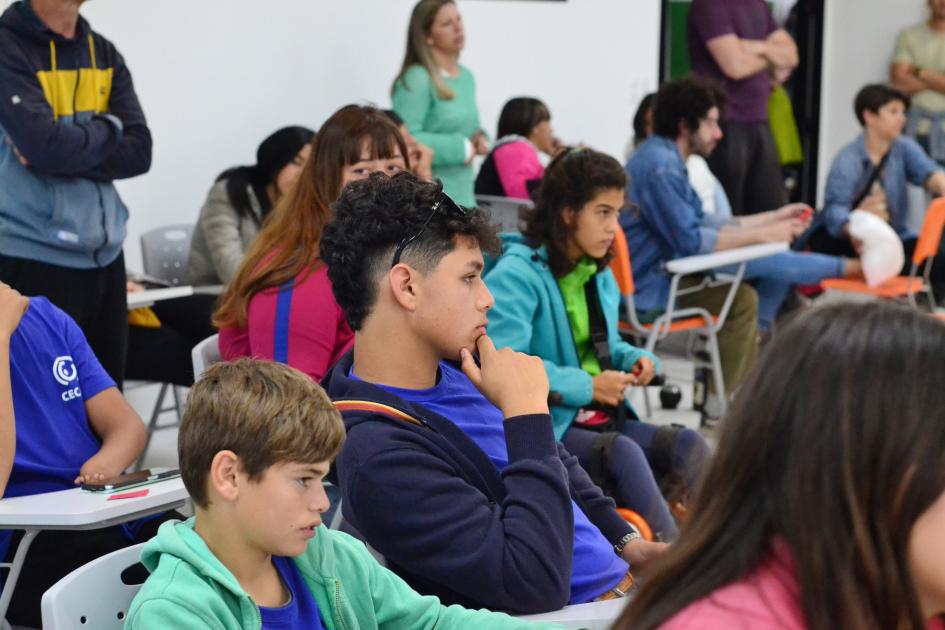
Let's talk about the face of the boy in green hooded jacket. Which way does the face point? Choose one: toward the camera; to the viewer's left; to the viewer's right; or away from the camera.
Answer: to the viewer's right

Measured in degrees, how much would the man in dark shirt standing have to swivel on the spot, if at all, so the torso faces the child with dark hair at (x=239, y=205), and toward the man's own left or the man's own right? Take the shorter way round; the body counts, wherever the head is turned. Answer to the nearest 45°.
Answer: approximately 90° to the man's own right

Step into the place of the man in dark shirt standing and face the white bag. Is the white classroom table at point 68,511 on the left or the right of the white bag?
right

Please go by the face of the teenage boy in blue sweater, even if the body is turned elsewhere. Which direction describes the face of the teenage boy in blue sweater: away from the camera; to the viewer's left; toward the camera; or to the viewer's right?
to the viewer's right

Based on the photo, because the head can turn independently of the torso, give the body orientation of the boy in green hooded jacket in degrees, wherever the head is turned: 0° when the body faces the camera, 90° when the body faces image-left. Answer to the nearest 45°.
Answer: approximately 315°

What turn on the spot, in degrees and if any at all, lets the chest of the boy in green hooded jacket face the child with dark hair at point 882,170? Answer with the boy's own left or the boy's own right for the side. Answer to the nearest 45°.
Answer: approximately 90° to the boy's own left

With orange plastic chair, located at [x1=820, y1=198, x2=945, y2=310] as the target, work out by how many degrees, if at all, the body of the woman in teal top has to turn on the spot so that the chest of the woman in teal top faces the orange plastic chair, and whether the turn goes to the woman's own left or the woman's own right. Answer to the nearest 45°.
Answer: approximately 45° to the woman's own left

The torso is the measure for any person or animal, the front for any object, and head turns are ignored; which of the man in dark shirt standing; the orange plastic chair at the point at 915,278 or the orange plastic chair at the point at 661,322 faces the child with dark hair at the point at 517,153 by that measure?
the orange plastic chair at the point at 915,278

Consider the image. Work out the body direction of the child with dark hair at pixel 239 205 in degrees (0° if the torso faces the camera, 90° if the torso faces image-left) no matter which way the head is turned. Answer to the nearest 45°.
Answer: approximately 270°

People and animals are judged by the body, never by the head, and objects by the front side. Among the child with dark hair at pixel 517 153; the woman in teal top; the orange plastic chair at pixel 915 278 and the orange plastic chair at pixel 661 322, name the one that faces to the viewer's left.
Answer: the orange plastic chair at pixel 915 278

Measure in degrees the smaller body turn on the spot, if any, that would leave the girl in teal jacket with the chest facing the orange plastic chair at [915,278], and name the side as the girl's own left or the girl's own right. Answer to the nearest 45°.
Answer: approximately 90° to the girl's own left

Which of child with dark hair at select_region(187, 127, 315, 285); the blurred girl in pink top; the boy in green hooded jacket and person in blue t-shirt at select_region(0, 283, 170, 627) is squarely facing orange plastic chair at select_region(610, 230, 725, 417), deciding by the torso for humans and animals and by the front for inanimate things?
the child with dark hair
